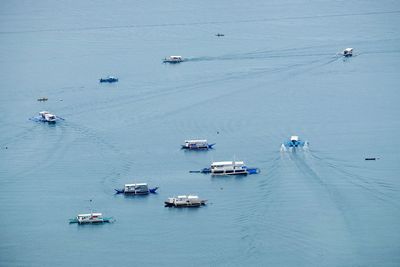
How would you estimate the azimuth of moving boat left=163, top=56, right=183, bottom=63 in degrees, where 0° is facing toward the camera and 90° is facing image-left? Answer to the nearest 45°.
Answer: approximately 90°

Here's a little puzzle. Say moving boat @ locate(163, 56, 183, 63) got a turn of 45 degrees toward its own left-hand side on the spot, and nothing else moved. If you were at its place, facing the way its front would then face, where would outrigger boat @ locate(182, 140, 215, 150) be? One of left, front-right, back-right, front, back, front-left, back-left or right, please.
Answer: front-left
